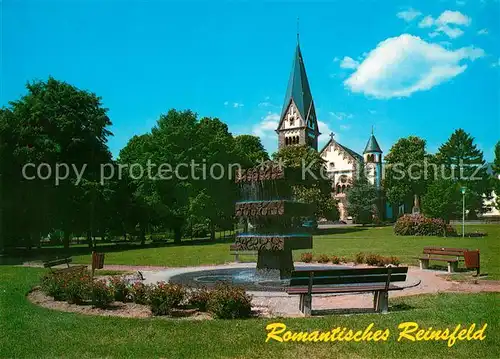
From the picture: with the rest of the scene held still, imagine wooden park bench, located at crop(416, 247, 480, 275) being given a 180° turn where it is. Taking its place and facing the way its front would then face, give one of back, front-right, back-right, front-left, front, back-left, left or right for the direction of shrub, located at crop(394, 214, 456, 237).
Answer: front-left

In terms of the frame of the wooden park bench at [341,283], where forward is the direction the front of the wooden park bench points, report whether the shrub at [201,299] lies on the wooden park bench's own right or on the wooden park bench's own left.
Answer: on the wooden park bench's own left

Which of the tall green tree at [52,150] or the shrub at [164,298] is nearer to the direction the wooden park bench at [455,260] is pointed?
the shrub

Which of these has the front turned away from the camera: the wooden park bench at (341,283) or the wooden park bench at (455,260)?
the wooden park bench at (341,283)

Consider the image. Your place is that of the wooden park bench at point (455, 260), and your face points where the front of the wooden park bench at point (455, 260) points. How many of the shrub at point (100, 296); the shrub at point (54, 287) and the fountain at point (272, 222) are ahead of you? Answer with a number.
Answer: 3

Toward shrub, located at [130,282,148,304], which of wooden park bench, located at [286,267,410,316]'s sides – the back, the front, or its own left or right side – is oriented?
left

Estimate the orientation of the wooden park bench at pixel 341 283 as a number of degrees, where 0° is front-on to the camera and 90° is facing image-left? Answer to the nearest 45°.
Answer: approximately 180°

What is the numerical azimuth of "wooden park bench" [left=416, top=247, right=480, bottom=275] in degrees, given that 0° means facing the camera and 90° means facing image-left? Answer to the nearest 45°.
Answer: approximately 45°

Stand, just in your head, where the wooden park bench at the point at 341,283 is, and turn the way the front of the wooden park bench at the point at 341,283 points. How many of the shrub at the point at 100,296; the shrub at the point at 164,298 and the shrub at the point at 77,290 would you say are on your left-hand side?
3
